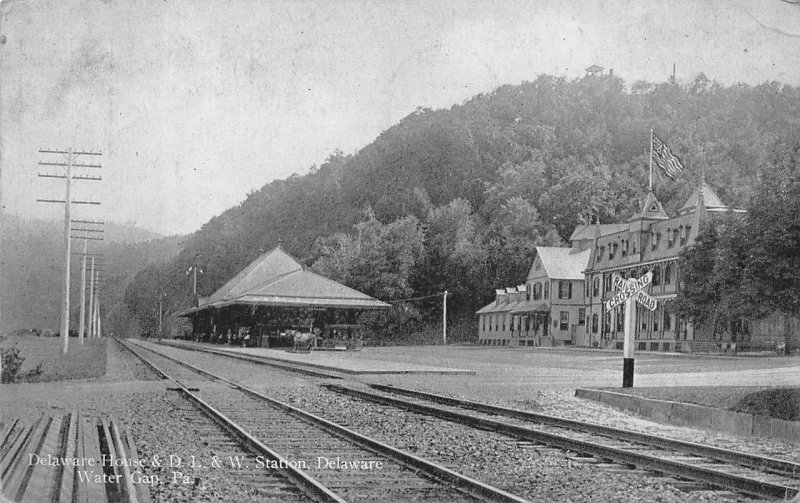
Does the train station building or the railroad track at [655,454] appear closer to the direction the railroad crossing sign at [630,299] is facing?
the railroad track

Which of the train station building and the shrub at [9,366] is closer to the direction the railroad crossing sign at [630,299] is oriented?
the shrub

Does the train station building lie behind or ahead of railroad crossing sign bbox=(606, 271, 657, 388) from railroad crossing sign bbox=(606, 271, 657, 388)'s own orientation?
behind

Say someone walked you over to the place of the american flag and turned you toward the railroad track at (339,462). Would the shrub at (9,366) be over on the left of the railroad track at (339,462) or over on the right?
right

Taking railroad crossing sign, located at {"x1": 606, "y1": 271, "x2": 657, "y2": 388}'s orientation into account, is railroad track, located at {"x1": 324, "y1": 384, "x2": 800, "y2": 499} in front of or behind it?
in front

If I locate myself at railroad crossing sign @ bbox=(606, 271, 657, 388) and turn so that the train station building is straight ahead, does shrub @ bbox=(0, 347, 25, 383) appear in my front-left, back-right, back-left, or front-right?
front-left

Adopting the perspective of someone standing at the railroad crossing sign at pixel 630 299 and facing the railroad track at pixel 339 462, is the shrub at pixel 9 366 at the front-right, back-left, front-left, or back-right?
front-right

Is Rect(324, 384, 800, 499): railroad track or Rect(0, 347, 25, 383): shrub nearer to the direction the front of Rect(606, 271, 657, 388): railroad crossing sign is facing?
the railroad track

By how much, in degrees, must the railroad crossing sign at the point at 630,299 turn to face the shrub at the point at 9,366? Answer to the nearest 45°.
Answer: approximately 90° to its right

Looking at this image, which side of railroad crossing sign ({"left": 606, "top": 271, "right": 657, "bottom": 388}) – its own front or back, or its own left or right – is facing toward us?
front

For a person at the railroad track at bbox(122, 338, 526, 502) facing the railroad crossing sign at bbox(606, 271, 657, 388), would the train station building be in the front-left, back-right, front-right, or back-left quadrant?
front-left
